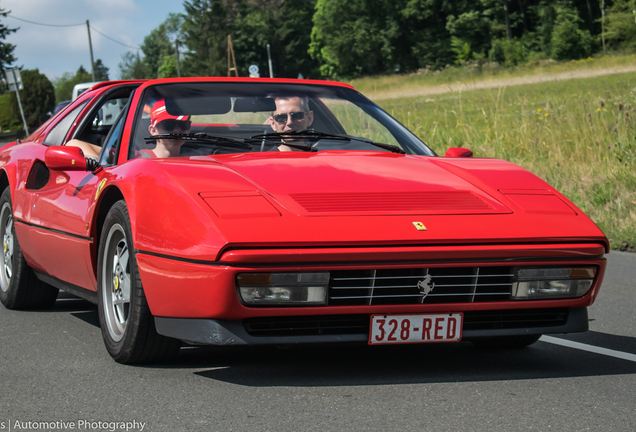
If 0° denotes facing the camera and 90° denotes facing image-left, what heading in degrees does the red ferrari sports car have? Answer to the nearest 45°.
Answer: approximately 315°

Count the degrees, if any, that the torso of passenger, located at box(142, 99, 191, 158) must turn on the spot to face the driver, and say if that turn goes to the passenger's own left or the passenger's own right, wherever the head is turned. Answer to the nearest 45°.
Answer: approximately 45° to the passenger's own left

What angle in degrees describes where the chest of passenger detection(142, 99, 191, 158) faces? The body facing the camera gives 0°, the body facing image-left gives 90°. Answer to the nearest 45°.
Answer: approximately 315°
